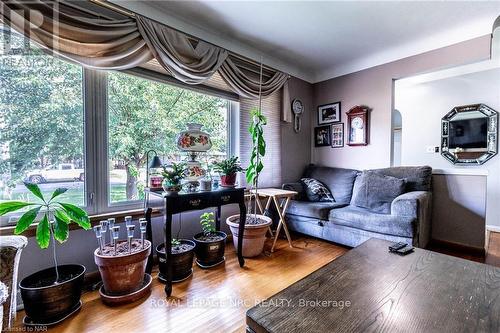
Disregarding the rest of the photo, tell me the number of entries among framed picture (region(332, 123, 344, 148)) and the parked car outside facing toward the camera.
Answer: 1

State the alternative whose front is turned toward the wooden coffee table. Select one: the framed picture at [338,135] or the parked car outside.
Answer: the framed picture

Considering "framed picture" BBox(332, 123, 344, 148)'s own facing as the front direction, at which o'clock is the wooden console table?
The wooden console table is roughly at 1 o'clock from the framed picture.

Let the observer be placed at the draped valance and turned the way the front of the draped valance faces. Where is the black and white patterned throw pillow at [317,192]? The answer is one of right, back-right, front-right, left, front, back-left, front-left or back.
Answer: front-left

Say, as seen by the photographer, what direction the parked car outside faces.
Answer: facing to the left of the viewer

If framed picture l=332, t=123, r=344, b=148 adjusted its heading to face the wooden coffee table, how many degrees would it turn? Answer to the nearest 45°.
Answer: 0° — it already faces it

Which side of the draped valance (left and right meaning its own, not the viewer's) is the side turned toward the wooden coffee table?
front

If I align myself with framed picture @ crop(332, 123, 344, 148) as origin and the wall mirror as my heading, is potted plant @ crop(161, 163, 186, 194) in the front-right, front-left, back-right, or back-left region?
back-right

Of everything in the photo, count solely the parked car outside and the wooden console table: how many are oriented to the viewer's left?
1

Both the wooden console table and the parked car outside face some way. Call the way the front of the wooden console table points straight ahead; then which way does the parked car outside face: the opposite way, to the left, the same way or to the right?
to the right

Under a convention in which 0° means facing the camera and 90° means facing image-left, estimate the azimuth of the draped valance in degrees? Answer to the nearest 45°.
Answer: approximately 315°

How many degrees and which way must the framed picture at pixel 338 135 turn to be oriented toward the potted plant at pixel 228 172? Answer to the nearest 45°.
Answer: approximately 45° to its right
